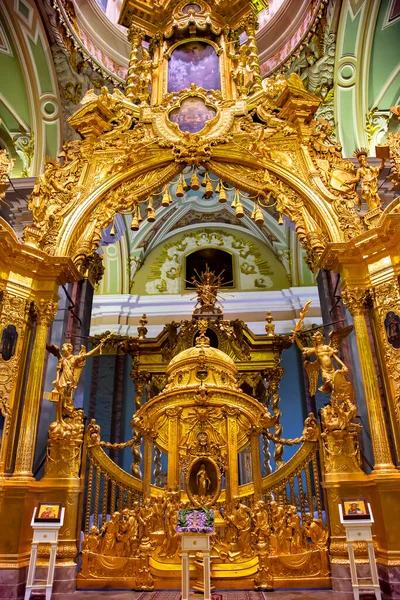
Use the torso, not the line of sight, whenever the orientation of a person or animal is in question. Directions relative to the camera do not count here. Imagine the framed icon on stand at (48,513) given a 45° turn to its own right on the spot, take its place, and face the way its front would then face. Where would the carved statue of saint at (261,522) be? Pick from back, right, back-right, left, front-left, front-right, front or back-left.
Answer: back-left

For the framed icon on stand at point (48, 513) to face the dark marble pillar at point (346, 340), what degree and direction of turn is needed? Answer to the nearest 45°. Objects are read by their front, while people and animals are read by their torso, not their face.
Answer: approximately 90° to its left

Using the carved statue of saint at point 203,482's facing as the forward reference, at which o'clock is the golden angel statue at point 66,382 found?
The golden angel statue is roughly at 2 o'clock from the carved statue of saint.

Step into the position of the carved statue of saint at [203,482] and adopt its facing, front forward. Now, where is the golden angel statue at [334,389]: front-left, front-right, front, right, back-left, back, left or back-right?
front-left

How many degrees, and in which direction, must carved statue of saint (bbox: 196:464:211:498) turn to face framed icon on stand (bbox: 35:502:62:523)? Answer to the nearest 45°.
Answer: approximately 45° to its right

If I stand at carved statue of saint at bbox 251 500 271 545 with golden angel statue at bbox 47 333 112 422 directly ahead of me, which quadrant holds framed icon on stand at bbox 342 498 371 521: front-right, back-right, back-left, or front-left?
back-left

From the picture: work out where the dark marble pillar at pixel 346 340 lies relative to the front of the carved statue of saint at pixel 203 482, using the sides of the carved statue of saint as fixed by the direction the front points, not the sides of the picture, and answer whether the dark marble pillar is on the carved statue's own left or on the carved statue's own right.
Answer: on the carved statue's own left

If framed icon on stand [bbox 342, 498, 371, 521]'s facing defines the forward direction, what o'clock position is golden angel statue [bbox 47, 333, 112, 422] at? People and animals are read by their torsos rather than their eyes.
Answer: The golden angel statue is roughly at 3 o'clock from the framed icon on stand.

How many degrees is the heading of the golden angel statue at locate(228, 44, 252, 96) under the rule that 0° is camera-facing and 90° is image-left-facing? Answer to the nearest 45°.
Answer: approximately 0°
